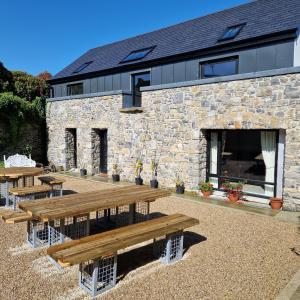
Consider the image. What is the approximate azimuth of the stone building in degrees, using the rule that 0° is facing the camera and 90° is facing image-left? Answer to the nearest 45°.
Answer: approximately 45°

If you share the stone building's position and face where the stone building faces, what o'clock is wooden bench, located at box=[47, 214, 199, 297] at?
The wooden bench is roughly at 11 o'clock from the stone building.

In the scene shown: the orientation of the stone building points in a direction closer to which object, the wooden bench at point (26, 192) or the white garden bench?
the wooden bench

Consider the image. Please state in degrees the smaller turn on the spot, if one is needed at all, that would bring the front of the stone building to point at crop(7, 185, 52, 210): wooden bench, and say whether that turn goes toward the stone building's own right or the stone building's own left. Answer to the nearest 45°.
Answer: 0° — it already faces it
